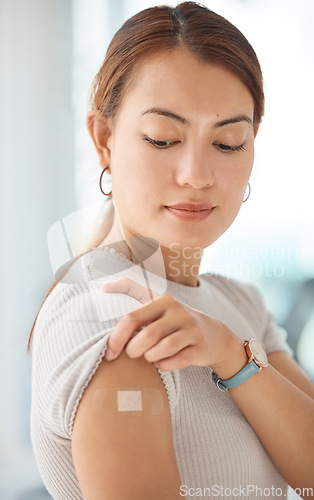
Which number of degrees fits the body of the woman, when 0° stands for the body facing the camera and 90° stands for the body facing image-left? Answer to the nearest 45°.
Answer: approximately 315°
